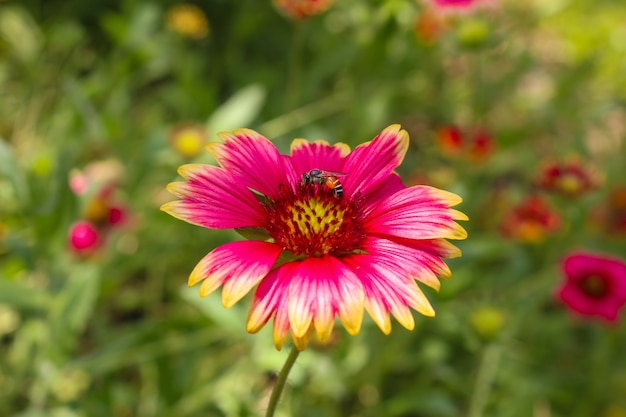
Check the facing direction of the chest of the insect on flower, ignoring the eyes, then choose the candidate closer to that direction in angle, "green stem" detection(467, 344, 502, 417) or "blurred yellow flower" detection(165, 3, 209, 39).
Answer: the blurred yellow flower

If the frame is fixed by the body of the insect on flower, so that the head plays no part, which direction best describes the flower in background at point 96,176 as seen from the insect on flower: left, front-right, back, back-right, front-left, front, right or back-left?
front-right

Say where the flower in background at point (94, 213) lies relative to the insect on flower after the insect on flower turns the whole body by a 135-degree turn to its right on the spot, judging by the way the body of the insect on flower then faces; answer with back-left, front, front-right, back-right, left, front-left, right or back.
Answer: left

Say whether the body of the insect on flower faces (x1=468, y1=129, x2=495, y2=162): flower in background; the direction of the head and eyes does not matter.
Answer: no

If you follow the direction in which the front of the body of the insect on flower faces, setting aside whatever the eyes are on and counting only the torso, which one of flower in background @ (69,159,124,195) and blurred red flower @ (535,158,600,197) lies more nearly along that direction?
the flower in background

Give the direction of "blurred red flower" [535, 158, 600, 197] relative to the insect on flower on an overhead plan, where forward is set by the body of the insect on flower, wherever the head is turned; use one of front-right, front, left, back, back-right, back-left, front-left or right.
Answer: back-right

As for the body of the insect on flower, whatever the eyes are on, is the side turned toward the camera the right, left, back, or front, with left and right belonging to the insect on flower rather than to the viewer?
left

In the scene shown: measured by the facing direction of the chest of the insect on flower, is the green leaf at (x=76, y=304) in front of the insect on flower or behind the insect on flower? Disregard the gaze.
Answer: in front

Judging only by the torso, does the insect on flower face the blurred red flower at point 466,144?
no

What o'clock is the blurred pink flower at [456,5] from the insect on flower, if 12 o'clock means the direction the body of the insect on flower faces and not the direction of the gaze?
The blurred pink flower is roughly at 4 o'clock from the insect on flower.

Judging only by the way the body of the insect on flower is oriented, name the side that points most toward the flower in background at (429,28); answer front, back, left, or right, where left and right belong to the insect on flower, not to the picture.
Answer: right

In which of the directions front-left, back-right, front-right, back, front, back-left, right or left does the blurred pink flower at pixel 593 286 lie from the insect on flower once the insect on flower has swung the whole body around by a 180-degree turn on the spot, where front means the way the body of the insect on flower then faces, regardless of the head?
front-left

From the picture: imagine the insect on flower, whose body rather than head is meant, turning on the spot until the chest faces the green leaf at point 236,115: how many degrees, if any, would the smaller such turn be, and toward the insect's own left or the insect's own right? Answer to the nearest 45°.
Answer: approximately 90° to the insect's own right
